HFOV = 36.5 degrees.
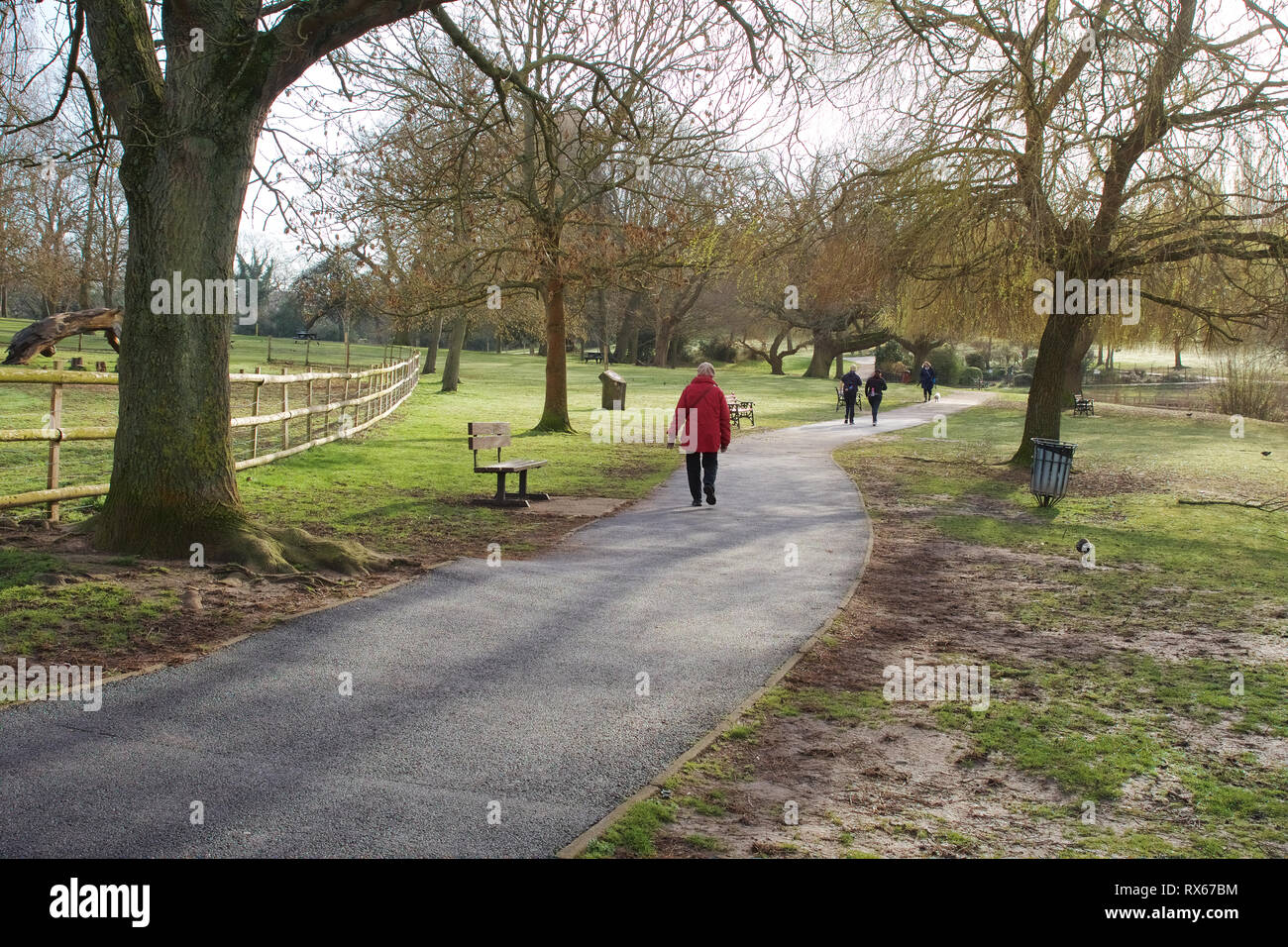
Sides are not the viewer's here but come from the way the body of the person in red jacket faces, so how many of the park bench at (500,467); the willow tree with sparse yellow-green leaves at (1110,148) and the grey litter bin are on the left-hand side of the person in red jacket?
1

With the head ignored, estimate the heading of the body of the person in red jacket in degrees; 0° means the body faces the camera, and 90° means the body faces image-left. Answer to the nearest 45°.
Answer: approximately 180°

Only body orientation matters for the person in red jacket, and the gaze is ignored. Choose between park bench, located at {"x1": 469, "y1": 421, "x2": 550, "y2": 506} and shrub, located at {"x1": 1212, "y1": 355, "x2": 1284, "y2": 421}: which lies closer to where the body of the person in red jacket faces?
the shrub

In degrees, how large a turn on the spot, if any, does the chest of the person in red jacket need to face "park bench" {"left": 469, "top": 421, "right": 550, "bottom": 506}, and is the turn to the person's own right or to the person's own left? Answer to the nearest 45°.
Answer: approximately 90° to the person's own left

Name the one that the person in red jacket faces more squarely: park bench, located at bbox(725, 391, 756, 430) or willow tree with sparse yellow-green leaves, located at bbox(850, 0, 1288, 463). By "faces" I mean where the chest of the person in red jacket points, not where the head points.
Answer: the park bench

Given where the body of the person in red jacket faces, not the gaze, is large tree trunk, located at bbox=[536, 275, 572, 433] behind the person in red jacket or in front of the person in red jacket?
in front

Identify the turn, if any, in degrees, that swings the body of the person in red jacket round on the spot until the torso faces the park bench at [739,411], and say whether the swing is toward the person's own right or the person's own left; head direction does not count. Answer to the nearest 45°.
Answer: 0° — they already face it

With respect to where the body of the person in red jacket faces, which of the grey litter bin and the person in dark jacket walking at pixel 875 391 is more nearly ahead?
the person in dark jacket walking

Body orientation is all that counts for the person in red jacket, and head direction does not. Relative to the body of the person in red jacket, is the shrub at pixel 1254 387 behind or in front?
in front
